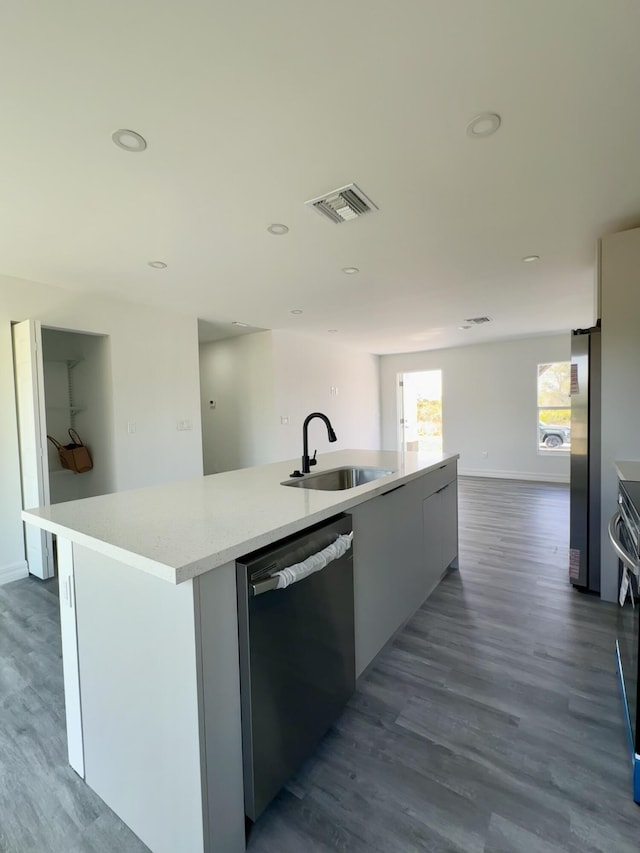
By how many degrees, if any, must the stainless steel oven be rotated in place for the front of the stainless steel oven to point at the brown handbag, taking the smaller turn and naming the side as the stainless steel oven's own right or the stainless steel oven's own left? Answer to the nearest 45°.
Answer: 0° — it already faces it

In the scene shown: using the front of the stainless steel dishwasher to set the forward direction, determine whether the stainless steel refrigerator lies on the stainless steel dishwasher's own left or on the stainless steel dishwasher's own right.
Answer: on the stainless steel dishwasher's own left

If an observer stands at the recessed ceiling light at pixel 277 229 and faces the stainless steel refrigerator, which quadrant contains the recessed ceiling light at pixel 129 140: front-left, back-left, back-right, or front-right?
back-right

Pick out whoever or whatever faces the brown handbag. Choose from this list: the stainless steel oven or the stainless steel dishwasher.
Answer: the stainless steel oven

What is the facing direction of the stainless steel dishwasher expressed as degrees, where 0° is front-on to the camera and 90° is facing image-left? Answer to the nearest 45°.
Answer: approximately 315°

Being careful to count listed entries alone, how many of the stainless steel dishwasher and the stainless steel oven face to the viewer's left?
1

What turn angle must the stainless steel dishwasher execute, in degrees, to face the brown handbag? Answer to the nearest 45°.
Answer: approximately 180°

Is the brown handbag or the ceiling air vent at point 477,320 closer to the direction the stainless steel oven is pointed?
the brown handbag

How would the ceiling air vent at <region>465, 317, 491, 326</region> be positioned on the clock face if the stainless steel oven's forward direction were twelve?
The ceiling air vent is roughly at 2 o'clock from the stainless steel oven.

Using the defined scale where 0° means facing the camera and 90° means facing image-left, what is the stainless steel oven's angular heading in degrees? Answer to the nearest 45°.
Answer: approximately 90°

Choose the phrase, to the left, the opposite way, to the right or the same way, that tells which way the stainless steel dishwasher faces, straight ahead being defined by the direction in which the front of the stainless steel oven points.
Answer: the opposite way
